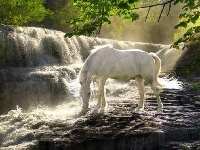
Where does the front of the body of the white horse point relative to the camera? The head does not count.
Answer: to the viewer's left
